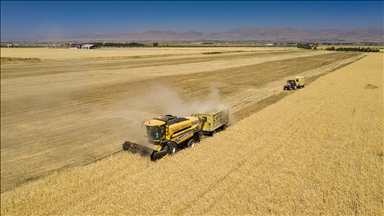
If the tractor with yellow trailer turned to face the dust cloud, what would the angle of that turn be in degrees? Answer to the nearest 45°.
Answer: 0° — it already faces it

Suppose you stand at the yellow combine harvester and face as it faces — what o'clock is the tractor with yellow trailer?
The tractor with yellow trailer is roughly at 6 o'clock from the yellow combine harvester.

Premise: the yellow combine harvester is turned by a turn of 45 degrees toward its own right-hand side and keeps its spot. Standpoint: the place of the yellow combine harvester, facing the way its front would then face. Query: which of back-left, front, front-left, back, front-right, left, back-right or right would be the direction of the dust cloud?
right

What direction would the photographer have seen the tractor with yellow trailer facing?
facing the viewer and to the left of the viewer

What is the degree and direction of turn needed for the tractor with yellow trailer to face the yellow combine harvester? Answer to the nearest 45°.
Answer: approximately 45° to its left
